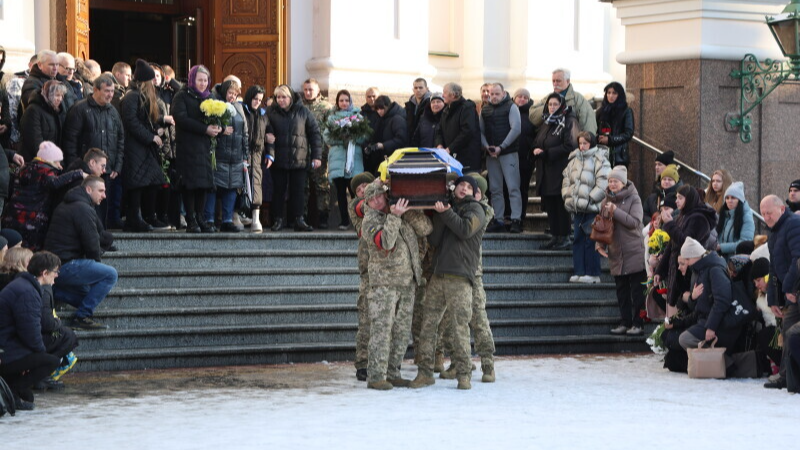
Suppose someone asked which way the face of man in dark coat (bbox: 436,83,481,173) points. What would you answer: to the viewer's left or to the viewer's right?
to the viewer's left

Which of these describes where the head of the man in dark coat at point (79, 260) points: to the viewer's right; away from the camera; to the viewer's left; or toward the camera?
to the viewer's right

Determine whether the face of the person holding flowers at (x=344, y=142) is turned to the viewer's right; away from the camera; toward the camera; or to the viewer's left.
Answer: toward the camera

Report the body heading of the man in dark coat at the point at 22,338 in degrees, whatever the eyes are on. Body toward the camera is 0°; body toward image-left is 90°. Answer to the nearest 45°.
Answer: approximately 270°

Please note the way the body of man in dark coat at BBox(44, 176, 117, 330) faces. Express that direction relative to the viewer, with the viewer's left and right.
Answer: facing to the right of the viewer

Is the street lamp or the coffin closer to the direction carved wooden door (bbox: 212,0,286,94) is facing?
the coffin

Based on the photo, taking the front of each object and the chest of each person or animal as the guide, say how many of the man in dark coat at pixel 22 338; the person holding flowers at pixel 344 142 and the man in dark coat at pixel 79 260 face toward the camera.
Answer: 1

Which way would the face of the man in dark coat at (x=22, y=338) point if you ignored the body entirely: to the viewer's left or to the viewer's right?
to the viewer's right

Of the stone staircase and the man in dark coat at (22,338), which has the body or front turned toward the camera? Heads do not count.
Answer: the stone staircase

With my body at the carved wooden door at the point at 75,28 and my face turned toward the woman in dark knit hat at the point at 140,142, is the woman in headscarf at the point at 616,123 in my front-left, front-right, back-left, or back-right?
front-left

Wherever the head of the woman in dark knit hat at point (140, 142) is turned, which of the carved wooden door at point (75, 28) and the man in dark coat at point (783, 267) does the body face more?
the man in dark coat

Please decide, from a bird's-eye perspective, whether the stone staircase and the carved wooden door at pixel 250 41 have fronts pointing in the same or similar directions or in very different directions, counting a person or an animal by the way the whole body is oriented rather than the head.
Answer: same or similar directions

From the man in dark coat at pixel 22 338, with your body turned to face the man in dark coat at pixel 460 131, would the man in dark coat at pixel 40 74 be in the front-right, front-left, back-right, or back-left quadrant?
front-left

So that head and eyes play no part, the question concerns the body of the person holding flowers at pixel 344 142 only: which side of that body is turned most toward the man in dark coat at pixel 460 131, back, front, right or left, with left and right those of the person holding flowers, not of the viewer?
left

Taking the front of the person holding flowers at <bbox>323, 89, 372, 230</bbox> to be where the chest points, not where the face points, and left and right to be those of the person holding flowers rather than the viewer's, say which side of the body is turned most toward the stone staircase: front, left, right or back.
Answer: front

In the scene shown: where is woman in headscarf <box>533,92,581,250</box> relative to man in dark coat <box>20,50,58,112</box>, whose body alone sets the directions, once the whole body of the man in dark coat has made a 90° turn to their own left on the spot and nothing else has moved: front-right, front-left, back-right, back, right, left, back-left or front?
front-right

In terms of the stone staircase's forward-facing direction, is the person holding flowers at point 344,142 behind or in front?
behind
